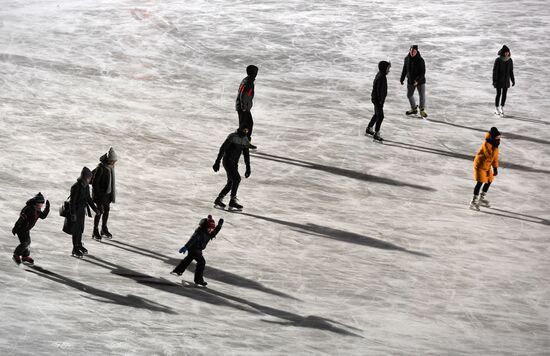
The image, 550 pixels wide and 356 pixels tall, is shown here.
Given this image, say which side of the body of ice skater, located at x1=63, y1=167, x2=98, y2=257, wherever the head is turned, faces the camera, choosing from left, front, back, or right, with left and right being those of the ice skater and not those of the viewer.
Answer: right

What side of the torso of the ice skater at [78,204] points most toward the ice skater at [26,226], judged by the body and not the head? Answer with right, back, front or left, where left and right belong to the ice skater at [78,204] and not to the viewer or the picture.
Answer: back

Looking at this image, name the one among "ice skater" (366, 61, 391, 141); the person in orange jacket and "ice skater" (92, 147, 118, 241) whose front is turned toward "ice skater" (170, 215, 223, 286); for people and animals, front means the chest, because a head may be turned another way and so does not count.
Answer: "ice skater" (92, 147, 118, 241)

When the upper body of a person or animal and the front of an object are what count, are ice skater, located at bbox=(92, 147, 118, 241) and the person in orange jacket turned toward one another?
no

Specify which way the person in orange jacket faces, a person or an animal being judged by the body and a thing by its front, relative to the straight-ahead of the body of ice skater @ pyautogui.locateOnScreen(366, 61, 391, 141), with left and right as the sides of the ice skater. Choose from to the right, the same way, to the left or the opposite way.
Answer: the same way

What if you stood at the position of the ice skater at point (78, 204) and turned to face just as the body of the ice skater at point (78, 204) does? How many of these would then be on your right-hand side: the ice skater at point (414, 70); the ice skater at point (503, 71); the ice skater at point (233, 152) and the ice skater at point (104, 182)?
0

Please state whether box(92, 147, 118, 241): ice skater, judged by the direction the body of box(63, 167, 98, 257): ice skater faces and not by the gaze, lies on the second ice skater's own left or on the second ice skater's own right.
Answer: on the second ice skater's own left

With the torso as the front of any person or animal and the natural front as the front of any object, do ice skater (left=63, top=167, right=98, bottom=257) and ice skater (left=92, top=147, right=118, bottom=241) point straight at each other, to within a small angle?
no

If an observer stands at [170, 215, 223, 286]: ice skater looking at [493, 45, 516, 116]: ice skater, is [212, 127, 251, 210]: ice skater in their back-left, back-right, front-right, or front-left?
front-left

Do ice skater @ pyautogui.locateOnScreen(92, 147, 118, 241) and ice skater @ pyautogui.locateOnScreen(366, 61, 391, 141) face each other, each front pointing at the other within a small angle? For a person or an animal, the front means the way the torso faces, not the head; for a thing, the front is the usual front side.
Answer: no

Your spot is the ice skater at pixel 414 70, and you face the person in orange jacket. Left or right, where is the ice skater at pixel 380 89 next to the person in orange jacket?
right
